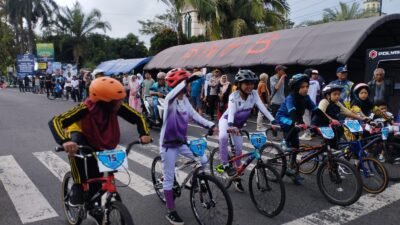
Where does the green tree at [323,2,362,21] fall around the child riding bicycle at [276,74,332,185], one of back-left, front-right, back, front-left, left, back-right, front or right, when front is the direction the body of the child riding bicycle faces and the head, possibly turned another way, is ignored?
back-left

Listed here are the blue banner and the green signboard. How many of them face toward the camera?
2

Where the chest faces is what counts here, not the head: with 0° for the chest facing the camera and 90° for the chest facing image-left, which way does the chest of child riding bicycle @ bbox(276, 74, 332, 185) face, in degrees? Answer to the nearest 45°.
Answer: approximately 315°
